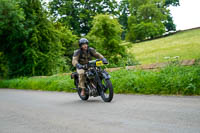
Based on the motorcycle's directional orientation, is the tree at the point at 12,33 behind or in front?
behind

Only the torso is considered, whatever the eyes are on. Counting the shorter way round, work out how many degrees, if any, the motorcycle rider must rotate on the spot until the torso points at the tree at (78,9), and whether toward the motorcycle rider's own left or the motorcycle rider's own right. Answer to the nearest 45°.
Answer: approximately 135° to the motorcycle rider's own left

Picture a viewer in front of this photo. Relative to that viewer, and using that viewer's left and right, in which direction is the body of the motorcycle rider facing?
facing the viewer and to the right of the viewer

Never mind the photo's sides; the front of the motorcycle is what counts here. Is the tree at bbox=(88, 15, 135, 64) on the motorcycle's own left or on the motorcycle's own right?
on the motorcycle's own left

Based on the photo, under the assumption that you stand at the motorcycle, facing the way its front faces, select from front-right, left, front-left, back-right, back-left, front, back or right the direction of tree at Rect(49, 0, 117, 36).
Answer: back-left
